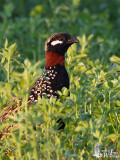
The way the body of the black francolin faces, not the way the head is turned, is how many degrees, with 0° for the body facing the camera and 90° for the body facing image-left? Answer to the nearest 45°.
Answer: approximately 270°
